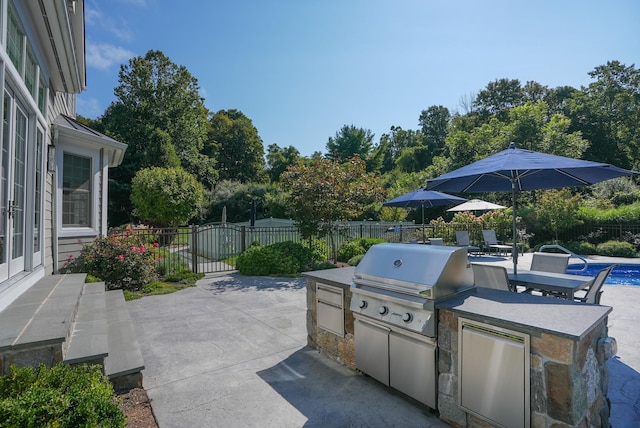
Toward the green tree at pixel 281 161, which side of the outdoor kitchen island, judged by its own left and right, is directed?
right

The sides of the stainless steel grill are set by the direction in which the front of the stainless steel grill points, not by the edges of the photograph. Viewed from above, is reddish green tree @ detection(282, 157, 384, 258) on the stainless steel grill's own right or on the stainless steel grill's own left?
on the stainless steel grill's own right

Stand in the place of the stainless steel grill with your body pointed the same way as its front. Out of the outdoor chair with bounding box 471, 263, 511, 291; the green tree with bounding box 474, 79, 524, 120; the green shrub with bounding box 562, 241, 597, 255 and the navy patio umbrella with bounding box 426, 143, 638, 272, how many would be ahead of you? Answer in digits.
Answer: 0

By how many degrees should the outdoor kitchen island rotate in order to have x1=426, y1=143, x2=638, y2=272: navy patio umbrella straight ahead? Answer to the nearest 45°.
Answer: approximately 135° to its right

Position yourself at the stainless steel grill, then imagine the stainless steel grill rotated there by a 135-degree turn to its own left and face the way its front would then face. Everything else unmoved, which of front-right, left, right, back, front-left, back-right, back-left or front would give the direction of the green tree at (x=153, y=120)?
back-left

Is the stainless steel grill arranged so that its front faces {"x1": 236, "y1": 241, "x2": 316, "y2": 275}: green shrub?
no

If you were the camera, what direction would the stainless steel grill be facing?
facing the viewer and to the left of the viewer

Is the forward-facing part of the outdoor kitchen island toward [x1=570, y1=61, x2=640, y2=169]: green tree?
no

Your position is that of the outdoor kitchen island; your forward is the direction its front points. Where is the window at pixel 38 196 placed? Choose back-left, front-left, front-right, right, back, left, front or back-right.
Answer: front-right

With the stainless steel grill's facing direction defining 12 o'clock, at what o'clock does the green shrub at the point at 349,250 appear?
The green shrub is roughly at 4 o'clock from the stainless steel grill.

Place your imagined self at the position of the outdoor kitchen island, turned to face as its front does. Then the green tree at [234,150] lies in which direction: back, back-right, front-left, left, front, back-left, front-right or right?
right

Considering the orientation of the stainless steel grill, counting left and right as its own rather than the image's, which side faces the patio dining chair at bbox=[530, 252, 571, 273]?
back

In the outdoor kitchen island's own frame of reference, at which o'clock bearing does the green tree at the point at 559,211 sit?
The green tree is roughly at 5 o'clock from the outdoor kitchen island.

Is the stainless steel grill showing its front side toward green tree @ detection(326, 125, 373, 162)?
no

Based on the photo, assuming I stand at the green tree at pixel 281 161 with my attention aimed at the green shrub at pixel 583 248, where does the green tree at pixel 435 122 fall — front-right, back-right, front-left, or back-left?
front-left
